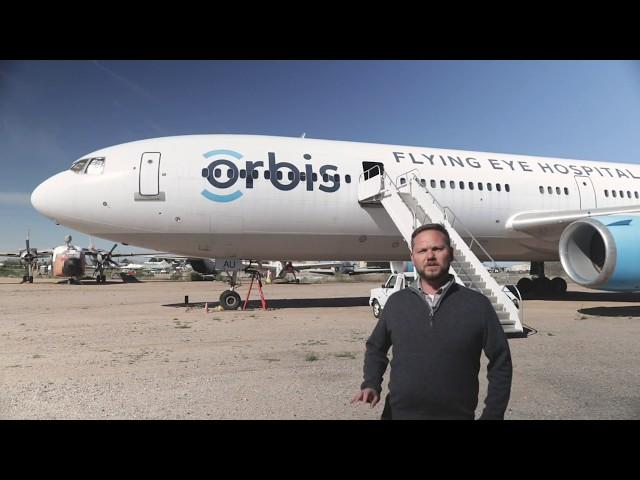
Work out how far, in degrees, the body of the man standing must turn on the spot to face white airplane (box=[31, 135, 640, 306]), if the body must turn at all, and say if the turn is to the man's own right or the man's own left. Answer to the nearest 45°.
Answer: approximately 180°

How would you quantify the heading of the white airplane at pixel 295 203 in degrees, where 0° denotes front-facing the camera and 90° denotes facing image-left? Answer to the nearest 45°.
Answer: approximately 45°

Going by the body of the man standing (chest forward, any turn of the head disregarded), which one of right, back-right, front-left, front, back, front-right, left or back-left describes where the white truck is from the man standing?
back

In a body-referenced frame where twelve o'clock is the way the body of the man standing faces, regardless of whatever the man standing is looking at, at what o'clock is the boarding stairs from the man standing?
The boarding stairs is roughly at 6 o'clock from the man standing.

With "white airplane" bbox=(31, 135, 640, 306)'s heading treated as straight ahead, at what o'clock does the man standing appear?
The man standing is roughly at 10 o'clock from the white airplane.

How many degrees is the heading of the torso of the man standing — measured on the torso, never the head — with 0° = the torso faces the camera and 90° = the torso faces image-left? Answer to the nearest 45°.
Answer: approximately 0°

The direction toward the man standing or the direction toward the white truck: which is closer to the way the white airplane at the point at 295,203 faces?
the man standing
